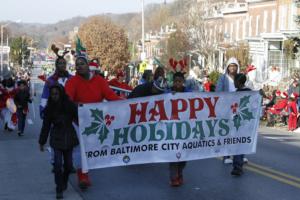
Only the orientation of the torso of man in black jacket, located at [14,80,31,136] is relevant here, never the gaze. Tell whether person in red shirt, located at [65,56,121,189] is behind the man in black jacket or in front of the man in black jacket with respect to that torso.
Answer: in front

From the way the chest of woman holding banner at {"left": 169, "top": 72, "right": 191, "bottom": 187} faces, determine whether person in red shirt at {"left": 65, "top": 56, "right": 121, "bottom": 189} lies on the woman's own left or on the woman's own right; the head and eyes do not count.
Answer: on the woman's own right

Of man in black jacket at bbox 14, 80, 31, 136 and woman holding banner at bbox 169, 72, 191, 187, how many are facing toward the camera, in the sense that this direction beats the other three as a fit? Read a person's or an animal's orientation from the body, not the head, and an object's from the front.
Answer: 2

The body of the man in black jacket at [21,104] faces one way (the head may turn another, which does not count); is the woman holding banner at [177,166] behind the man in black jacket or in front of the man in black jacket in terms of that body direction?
in front

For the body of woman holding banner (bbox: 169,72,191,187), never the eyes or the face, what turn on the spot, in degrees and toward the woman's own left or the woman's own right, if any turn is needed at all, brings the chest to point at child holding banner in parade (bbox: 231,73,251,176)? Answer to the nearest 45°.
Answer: approximately 135° to the woman's own left

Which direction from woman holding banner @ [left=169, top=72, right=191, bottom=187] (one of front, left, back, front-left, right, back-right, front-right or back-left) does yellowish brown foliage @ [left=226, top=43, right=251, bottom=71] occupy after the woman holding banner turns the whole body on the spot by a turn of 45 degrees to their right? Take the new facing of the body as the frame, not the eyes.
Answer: back-right

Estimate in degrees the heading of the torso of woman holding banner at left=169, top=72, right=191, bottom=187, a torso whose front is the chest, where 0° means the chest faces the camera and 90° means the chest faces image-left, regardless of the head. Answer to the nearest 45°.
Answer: approximately 0°

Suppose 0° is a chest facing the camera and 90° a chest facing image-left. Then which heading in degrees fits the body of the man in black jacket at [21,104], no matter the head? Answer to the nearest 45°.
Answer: approximately 0°

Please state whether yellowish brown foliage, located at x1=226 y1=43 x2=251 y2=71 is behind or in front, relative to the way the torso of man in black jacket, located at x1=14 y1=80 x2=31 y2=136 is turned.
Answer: behind

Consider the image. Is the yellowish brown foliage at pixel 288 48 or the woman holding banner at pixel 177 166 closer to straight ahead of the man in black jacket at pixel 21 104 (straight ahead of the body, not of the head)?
the woman holding banner
